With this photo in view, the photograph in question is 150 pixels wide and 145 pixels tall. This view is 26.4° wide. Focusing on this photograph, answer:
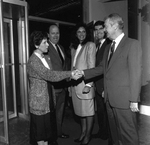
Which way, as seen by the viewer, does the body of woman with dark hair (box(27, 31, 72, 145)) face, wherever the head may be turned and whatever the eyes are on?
to the viewer's right

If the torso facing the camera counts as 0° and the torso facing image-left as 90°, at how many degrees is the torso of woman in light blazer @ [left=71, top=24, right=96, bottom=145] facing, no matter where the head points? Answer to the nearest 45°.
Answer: approximately 45°

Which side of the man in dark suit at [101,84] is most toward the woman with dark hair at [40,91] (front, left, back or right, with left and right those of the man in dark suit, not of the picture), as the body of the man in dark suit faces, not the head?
front

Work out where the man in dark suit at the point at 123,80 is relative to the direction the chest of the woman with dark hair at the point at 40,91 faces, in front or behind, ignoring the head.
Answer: in front

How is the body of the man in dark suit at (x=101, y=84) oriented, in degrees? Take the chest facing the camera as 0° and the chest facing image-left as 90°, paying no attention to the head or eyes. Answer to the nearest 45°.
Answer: approximately 45°

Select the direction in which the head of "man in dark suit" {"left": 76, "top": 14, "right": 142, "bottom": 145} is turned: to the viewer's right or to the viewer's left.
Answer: to the viewer's left

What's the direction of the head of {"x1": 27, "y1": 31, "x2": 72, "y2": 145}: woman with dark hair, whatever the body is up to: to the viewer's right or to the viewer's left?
to the viewer's right

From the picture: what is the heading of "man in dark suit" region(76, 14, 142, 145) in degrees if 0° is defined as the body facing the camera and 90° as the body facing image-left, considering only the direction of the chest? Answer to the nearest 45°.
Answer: approximately 45°

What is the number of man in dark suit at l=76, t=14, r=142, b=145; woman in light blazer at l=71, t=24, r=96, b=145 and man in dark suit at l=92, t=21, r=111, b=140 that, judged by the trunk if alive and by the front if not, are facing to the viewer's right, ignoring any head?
0
